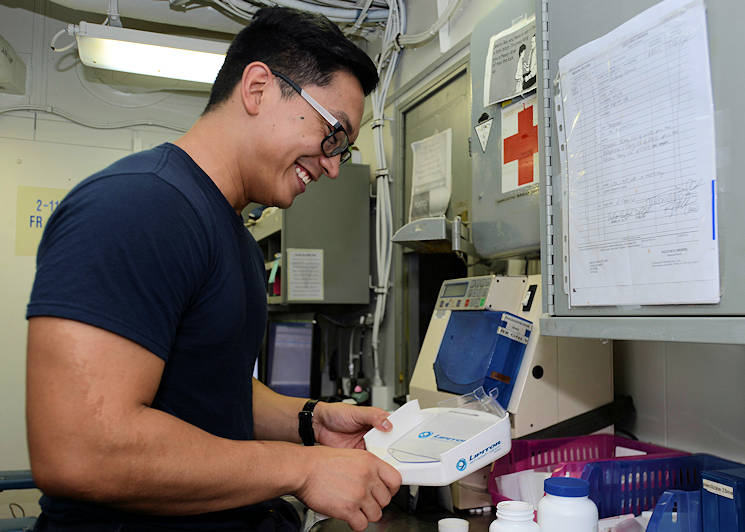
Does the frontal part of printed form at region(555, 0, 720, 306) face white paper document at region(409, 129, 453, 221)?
no

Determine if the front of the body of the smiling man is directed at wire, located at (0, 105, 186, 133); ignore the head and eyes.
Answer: no

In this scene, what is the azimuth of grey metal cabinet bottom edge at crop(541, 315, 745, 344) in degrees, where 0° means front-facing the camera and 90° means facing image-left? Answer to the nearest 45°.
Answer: approximately 45°

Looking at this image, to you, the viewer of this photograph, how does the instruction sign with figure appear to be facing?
facing the viewer and to the left of the viewer

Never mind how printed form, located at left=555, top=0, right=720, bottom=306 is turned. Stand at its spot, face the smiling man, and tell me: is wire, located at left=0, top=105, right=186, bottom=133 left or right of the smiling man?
right

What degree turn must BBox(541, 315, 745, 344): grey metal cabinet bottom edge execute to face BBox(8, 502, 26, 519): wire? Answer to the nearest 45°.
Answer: approximately 45° to its right

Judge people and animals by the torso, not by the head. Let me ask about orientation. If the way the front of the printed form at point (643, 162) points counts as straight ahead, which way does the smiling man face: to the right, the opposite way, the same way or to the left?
the opposite way

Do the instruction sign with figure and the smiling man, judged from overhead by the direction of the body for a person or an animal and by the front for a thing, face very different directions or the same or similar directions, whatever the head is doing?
very different directions

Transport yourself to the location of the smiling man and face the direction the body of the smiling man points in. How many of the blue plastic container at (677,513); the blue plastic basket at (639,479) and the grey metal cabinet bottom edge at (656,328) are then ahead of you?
3

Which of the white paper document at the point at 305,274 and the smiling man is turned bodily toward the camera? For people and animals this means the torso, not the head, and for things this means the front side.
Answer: the white paper document

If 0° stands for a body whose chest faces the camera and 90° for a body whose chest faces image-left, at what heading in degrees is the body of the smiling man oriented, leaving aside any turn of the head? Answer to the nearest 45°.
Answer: approximately 270°

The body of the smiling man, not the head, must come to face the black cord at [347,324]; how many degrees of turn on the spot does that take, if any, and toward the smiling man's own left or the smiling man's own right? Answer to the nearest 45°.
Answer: approximately 90° to the smiling man's own left

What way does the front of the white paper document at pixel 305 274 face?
toward the camera

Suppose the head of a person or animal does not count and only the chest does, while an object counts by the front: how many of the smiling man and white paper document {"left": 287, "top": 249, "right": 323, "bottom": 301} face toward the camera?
1
